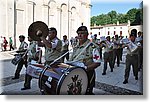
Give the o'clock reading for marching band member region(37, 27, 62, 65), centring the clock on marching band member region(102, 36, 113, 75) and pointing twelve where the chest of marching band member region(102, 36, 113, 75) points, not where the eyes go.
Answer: marching band member region(37, 27, 62, 65) is roughly at 1 o'clock from marching band member region(102, 36, 113, 75).

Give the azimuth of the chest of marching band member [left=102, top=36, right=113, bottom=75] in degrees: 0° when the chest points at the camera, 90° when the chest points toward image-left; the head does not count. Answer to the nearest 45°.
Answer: approximately 45°

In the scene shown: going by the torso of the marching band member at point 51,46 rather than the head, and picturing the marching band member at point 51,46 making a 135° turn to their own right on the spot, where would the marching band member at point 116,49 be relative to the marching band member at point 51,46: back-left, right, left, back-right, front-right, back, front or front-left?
right

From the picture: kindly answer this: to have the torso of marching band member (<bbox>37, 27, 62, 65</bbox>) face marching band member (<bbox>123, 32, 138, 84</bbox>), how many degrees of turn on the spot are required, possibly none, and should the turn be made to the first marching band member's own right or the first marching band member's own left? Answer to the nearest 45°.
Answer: approximately 135° to the first marching band member's own left

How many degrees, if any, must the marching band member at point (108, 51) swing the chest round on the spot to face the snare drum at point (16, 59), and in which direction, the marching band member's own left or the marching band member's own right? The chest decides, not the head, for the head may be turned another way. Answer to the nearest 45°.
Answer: approximately 45° to the marching band member's own right

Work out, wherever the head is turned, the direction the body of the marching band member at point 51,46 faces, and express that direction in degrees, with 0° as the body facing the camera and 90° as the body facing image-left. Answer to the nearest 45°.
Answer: approximately 45°

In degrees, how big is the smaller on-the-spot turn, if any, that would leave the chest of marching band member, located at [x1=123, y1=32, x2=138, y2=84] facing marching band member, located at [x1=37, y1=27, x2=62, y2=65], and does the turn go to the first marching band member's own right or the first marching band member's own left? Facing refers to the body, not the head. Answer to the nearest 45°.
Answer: approximately 45° to the first marching band member's own right

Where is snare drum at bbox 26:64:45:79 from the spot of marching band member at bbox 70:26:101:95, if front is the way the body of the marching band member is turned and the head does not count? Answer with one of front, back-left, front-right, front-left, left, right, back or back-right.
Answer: front-right

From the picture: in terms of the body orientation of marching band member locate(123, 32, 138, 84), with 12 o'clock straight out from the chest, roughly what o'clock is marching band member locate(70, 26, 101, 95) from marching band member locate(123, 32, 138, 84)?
marching band member locate(70, 26, 101, 95) is roughly at 1 o'clock from marching band member locate(123, 32, 138, 84).
